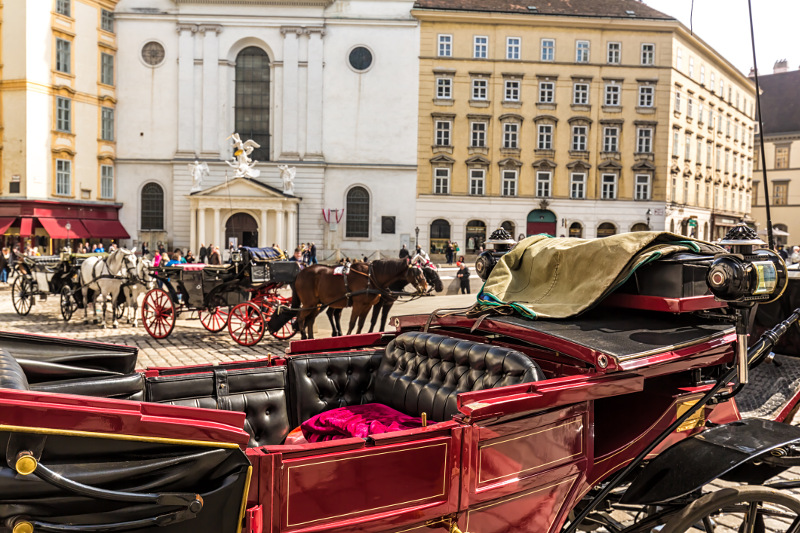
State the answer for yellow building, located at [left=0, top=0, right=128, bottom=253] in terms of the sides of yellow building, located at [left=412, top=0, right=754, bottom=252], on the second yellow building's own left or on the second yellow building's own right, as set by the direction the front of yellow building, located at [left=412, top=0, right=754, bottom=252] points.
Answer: on the second yellow building's own right

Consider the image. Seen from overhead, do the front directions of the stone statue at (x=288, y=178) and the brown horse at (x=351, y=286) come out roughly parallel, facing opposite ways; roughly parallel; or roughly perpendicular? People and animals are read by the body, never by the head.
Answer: roughly perpendicular

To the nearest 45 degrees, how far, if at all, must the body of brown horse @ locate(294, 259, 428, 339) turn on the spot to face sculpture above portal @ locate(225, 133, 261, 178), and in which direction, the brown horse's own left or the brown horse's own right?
approximately 90° to the brown horse's own left

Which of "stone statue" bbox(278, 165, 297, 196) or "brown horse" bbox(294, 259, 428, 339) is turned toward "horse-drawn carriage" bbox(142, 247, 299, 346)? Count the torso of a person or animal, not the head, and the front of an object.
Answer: the stone statue

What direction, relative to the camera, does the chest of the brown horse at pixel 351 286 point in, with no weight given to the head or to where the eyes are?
to the viewer's right

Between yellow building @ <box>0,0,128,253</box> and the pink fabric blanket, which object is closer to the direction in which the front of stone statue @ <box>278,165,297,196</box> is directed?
the pink fabric blanket
